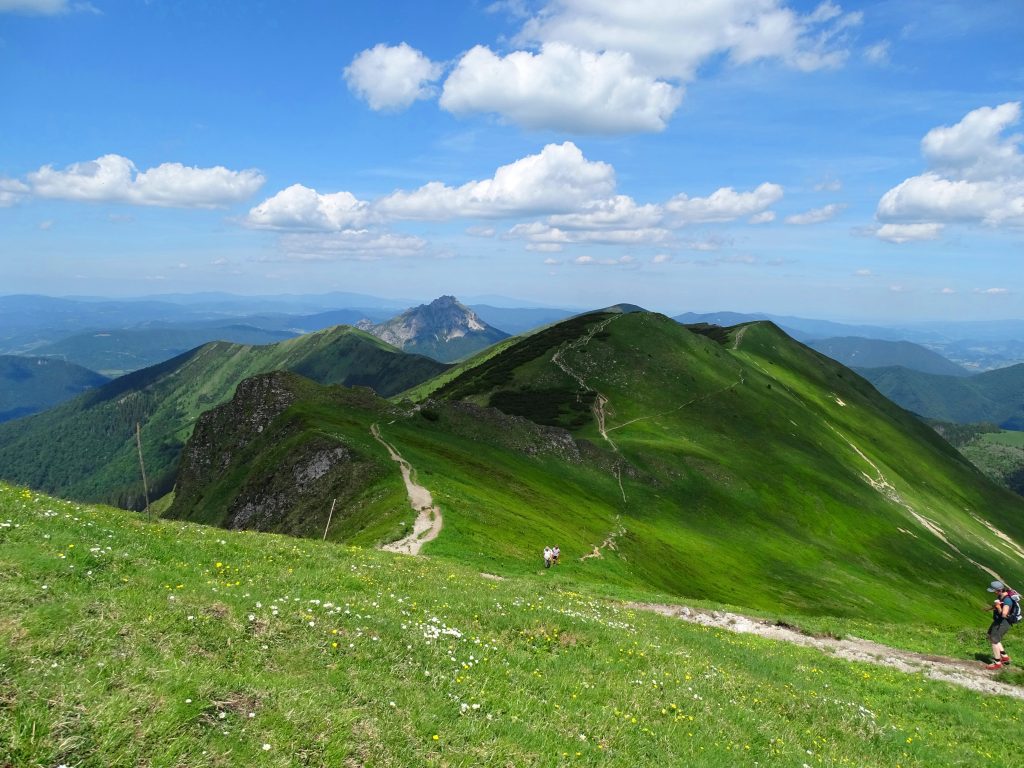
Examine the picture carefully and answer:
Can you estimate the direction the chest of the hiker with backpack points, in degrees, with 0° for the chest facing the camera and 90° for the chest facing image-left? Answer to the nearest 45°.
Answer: approximately 90°
